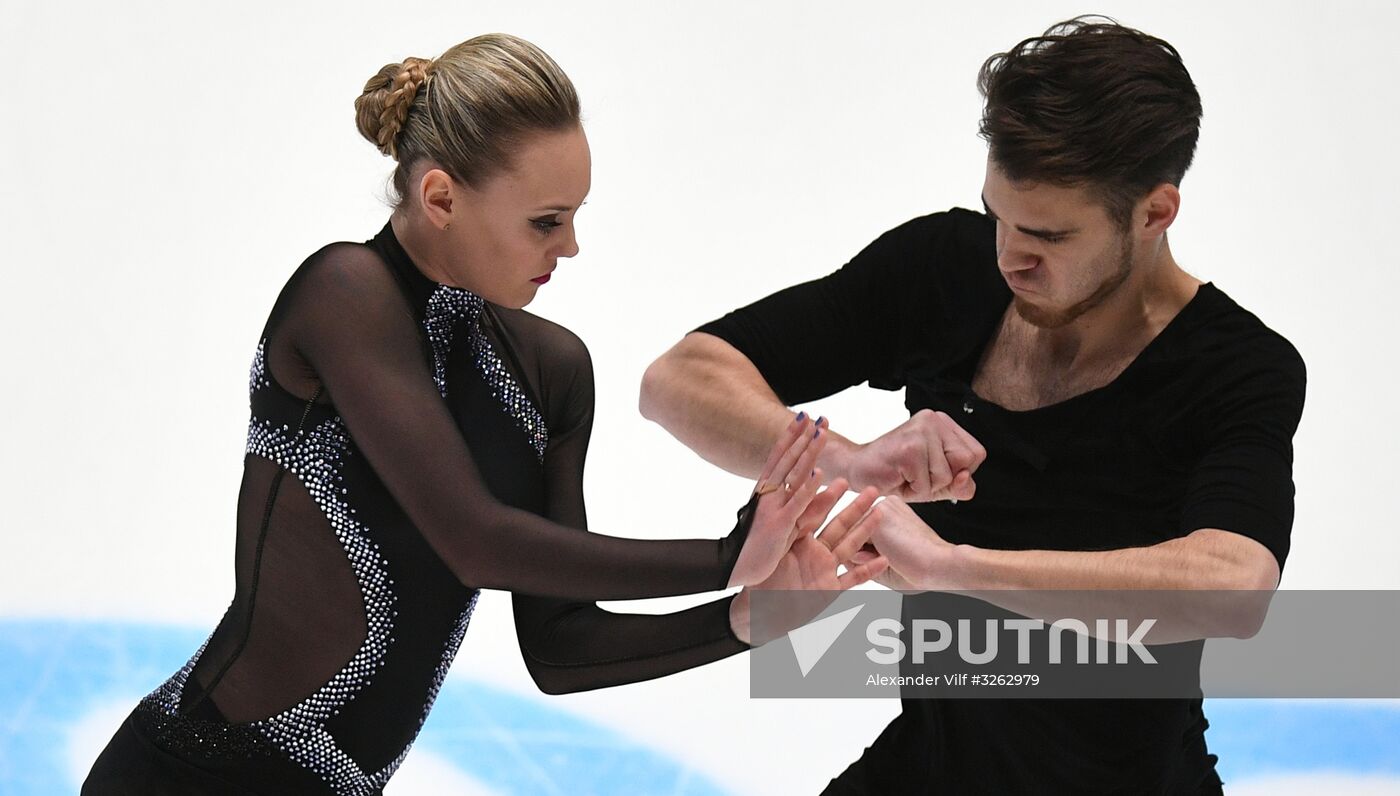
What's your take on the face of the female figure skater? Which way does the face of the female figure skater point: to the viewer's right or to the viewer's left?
to the viewer's right

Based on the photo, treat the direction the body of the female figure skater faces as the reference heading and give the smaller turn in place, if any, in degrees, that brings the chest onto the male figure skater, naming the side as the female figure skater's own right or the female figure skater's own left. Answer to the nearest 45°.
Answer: approximately 45° to the female figure skater's own left

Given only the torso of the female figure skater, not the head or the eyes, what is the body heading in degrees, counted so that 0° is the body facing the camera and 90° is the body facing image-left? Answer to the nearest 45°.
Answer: approximately 315°
